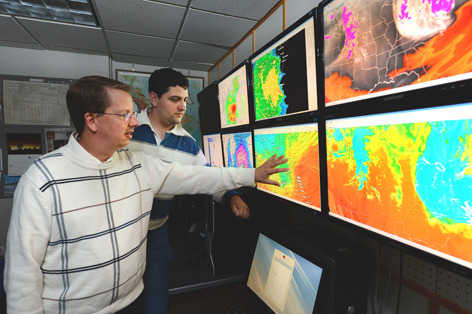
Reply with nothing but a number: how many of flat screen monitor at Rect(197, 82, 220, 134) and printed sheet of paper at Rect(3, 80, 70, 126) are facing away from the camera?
0

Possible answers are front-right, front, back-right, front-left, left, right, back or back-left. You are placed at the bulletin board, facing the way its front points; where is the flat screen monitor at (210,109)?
front-left

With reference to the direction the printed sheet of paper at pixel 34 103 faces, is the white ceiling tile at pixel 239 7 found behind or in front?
in front

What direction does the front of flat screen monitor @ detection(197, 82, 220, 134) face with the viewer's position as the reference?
facing the viewer and to the left of the viewer

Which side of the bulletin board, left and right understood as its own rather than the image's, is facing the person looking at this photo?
front

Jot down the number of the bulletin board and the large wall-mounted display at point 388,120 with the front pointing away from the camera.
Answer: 0

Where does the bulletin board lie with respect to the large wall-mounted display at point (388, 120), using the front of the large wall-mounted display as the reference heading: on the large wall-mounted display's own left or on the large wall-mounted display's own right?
on the large wall-mounted display's own right

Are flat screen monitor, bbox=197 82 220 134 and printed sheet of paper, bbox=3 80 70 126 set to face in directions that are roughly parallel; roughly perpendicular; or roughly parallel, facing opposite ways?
roughly perpendicular

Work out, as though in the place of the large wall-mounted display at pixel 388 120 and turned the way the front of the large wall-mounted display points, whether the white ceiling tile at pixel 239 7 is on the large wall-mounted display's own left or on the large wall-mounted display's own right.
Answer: on the large wall-mounted display's own right
